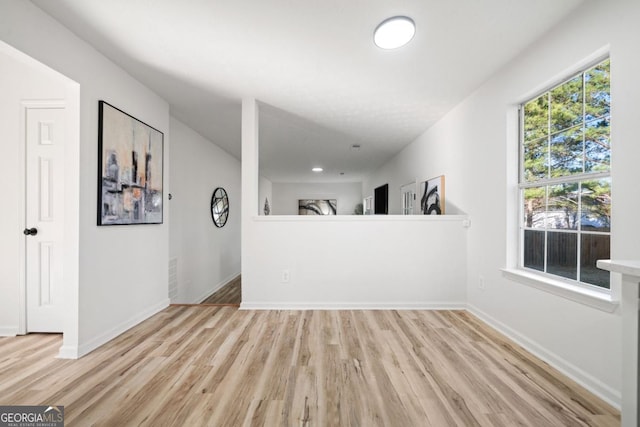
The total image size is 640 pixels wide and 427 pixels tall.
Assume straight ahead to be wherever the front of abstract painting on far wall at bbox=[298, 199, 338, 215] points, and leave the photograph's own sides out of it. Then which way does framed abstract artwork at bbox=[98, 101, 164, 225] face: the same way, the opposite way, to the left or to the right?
to the left

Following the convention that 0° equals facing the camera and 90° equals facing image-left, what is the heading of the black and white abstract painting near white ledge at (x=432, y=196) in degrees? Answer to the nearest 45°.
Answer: approximately 45°

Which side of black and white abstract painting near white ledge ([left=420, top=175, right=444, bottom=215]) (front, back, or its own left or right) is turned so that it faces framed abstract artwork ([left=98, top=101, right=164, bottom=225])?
front

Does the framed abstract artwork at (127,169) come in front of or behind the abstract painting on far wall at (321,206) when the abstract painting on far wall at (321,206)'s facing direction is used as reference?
in front

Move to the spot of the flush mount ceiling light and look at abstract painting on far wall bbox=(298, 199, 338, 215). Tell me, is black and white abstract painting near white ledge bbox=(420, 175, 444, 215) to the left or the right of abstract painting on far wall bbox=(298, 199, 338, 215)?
right

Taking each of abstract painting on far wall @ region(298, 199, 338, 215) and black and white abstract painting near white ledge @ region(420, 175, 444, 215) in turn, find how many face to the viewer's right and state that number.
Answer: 0

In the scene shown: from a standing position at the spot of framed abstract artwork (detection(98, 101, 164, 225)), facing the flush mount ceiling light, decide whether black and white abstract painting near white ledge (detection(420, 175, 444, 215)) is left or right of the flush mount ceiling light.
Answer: left

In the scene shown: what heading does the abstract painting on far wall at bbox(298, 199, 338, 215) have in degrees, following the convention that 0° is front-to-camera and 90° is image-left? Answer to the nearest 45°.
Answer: approximately 0°

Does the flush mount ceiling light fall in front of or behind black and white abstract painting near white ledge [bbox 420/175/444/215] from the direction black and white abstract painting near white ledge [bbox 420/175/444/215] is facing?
in front

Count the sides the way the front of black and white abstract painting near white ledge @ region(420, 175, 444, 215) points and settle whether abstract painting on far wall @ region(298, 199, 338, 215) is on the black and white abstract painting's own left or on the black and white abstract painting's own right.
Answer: on the black and white abstract painting's own right

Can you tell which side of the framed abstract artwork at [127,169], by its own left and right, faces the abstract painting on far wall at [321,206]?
left

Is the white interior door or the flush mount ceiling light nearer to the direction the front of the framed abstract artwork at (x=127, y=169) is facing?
the flush mount ceiling light

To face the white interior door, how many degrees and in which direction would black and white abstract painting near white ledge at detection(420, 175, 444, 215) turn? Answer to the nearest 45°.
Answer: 0° — it already faces it

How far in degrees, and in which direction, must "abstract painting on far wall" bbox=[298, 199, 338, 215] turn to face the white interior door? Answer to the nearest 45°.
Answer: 0° — it already faces it

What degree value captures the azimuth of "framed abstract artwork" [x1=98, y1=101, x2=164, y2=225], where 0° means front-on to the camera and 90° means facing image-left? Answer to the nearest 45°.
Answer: approximately 315°

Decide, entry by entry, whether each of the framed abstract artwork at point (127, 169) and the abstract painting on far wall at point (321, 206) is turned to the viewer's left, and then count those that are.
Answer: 0
